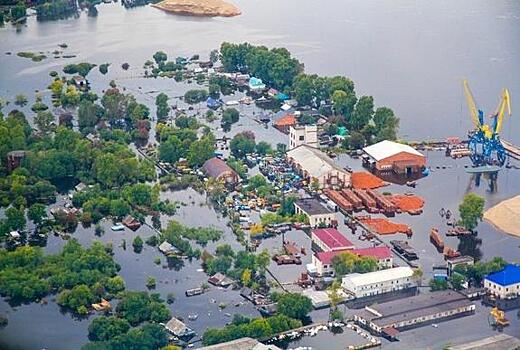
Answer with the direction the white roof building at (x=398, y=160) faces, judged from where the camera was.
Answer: facing the viewer and to the right of the viewer

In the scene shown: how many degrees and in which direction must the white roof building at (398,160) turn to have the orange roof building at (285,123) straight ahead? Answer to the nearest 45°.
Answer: approximately 180°

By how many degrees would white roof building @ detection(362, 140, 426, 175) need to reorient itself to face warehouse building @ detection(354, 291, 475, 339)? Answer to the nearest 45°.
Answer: approximately 45° to its right

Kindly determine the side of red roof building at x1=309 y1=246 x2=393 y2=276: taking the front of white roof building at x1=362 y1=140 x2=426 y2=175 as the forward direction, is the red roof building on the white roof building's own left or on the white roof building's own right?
on the white roof building's own right

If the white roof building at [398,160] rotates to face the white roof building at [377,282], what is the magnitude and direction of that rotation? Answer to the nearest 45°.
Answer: approximately 45° to its right

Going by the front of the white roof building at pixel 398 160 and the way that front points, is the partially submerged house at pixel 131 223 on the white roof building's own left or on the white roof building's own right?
on the white roof building's own right

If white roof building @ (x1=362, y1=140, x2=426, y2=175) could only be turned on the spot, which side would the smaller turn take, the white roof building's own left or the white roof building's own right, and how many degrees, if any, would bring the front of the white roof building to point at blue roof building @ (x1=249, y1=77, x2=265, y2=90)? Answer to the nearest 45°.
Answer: approximately 180°

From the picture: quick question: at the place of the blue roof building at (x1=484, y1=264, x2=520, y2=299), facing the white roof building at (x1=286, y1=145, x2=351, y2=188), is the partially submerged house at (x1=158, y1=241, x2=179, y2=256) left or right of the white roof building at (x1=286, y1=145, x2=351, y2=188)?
left

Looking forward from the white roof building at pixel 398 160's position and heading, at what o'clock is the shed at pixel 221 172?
The shed is roughly at 4 o'clock from the white roof building.

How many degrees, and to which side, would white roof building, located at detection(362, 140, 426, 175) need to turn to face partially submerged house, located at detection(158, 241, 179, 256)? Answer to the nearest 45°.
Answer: approximately 90° to its right

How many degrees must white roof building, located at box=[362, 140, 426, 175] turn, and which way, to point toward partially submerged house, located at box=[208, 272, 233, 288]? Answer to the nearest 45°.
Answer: approximately 90° to its right

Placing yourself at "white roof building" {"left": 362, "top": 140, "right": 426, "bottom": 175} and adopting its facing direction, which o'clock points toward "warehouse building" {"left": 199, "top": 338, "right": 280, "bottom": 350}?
The warehouse building is roughly at 2 o'clock from the white roof building.
